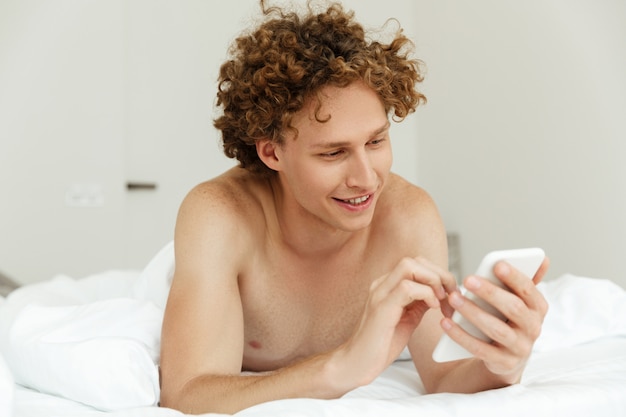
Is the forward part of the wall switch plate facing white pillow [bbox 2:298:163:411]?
yes

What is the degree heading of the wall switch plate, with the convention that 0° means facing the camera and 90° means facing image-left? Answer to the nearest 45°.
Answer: approximately 0°

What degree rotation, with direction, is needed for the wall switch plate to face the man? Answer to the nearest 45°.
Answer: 0° — it already faces them

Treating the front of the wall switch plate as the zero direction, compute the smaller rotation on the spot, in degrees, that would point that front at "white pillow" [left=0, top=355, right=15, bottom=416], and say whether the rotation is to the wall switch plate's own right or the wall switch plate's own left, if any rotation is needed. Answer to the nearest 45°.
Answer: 0° — it already faces it
